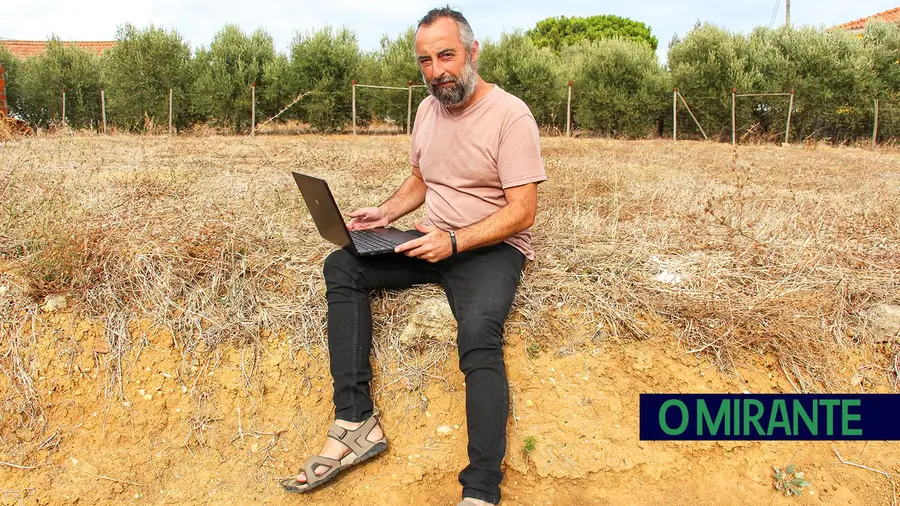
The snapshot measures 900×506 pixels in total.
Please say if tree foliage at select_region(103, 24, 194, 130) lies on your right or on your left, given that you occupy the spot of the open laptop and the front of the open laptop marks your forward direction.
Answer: on your left

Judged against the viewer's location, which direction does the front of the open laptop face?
facing away from the viewer and to the right of the viewer

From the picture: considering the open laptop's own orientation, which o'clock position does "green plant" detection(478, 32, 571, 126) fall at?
The green plant is roughly at 11 o'clock from the open laptop.

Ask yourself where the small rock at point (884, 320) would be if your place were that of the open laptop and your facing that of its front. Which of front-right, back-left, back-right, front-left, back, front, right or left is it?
front-right

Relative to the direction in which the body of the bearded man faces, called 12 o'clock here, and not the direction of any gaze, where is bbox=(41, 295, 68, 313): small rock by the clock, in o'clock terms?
The small rock is roughly at 2 o'clock from the bearded man.

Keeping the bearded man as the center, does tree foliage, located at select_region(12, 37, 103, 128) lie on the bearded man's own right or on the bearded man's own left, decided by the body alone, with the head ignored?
on the bearded man's own right

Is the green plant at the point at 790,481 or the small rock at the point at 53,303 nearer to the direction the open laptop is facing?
the green plant

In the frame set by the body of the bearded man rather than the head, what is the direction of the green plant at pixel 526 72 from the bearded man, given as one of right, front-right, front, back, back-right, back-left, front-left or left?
back-right

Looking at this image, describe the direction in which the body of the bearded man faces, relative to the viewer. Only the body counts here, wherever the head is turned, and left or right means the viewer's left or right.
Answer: facing the viewer and to the left of the viewer
